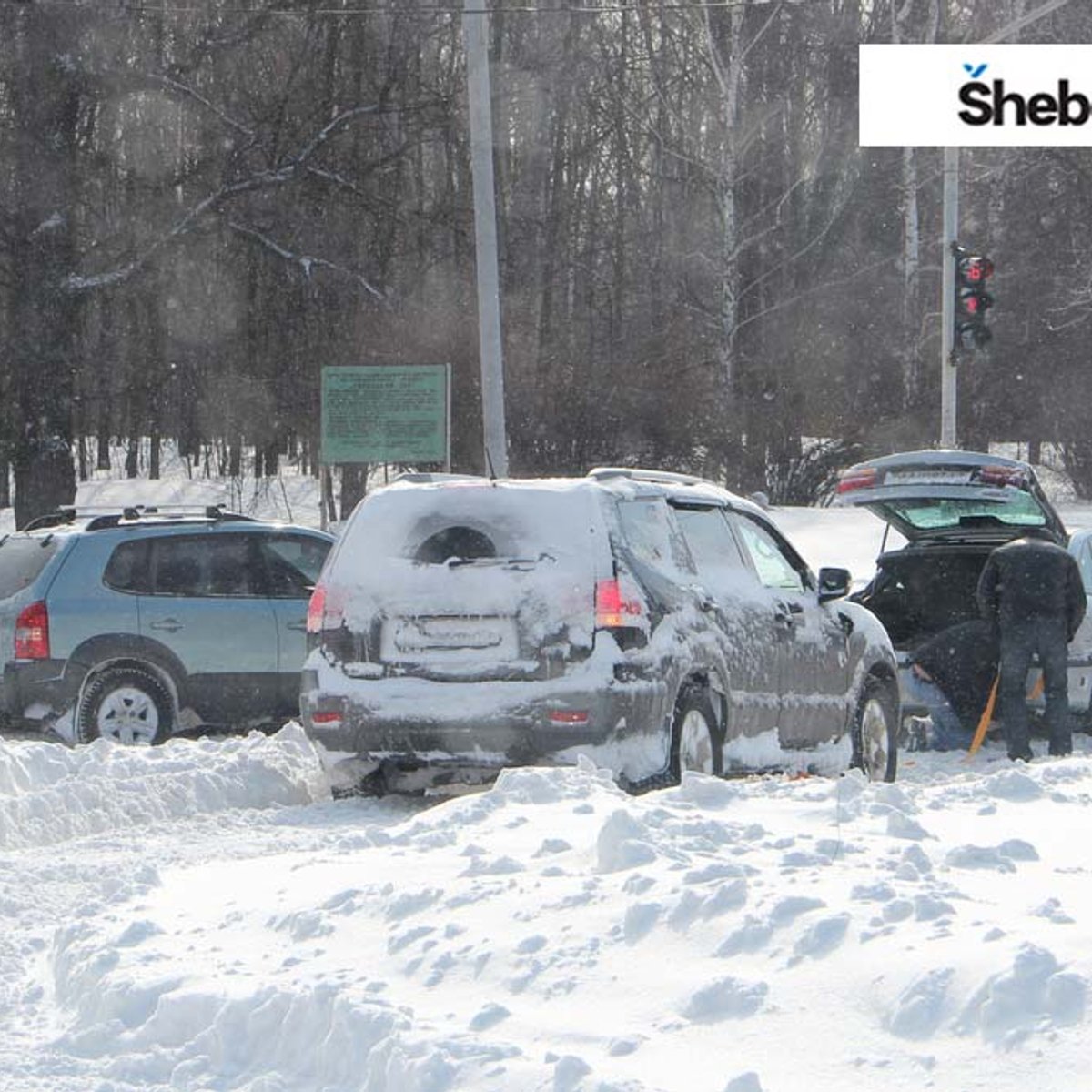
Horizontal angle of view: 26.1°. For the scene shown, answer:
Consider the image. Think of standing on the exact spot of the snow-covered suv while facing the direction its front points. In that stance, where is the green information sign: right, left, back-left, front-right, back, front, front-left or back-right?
front-left

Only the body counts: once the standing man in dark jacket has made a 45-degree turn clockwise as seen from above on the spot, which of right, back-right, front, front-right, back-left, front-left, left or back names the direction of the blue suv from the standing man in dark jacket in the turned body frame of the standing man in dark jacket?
back-left

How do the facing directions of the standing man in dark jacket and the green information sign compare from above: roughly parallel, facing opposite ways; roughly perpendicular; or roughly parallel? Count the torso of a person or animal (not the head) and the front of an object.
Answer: roughly parallel, facing opposite ways

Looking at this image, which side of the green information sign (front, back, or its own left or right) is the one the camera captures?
front

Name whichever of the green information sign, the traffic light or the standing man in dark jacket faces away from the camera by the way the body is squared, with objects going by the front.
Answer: the standing man in dark jacket

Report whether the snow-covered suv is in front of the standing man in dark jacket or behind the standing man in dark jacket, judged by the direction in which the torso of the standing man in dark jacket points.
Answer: behind

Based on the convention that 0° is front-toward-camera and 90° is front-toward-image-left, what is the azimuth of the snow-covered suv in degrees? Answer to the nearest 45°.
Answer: approximately 225°

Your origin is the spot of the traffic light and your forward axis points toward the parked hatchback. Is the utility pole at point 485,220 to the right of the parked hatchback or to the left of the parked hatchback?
right

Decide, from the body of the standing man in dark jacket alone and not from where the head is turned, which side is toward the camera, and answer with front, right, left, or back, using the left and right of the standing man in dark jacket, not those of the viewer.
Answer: back

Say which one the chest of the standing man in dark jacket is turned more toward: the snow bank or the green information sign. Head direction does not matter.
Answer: the green information sign

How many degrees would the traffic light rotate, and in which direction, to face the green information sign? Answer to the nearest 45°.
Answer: approximately 90° to its right

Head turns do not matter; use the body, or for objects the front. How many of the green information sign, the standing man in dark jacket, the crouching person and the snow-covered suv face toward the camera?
1

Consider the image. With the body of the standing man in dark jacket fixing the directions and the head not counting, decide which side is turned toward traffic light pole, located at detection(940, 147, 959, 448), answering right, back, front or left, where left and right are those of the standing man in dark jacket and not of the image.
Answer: front

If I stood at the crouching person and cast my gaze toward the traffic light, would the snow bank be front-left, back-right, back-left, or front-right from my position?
back-left

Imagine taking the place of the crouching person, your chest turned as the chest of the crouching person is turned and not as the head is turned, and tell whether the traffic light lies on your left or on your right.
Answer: on your right
